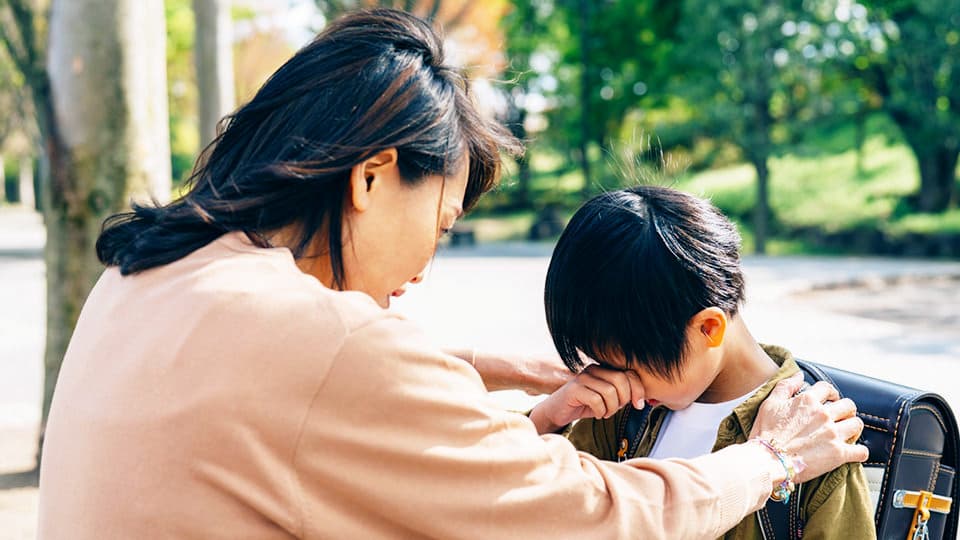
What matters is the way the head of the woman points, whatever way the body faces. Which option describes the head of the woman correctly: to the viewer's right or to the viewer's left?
to the viewer's right

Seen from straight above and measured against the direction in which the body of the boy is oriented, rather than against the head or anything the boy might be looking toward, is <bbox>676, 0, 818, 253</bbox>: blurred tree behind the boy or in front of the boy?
behind

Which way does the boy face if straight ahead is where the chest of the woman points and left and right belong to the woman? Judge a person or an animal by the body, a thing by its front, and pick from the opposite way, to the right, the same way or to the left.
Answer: the opposite way

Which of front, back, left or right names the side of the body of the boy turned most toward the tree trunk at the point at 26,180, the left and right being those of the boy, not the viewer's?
right

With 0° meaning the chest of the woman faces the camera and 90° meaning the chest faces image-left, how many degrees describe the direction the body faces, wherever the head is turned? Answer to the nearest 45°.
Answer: approximately 225°

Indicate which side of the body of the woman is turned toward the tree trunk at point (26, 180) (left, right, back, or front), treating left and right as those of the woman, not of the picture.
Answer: left

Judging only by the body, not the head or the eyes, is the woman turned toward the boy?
yes

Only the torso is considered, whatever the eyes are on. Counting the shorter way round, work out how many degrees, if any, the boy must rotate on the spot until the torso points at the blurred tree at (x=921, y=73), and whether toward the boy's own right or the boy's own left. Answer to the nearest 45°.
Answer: approximately 135° to the boy's own right

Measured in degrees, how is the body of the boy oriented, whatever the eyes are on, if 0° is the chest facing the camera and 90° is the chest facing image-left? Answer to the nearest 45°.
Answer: approximately 45°
